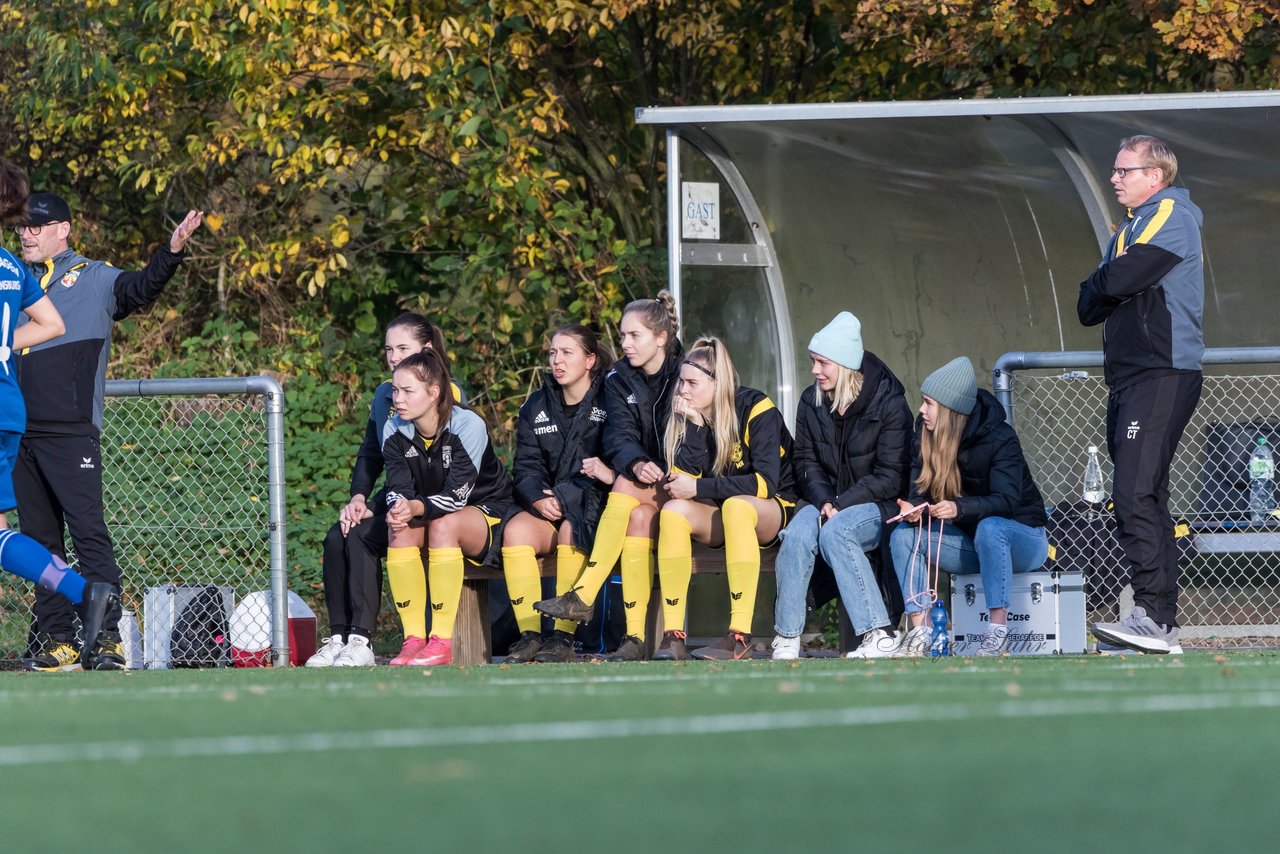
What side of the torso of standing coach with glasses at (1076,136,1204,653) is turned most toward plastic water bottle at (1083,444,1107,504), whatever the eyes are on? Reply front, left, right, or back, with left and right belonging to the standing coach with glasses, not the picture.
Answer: right

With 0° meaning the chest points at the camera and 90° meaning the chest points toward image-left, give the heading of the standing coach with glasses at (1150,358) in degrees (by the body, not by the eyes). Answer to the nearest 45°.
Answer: approximately 90°

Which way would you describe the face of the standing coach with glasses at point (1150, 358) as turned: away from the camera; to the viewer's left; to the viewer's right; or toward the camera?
to the viewer's left

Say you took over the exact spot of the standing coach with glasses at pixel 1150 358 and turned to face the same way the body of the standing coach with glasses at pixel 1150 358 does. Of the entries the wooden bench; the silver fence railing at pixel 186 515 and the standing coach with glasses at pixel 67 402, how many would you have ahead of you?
3

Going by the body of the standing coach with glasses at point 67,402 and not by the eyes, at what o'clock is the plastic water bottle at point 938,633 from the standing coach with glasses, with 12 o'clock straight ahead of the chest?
The plastic water bottle is roughly at 8 o'clock from the standing coach with glasses.

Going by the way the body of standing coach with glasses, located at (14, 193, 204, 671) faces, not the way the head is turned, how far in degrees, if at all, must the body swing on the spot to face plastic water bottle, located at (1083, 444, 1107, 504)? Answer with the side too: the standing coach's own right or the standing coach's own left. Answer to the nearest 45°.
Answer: approximately 135° to the standing coach's own left

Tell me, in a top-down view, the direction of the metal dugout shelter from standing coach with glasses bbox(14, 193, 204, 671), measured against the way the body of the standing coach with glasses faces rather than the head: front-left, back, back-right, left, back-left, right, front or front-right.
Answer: back-left

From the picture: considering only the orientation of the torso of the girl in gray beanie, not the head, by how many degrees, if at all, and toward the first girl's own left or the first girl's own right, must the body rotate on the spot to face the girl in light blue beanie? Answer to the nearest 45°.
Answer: approximately 45° to the first girl's own right

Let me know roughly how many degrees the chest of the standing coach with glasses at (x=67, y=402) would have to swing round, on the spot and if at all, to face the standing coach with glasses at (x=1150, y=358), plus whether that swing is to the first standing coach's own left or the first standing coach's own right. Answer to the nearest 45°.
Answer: approximately 90° to the first standing coach's own left

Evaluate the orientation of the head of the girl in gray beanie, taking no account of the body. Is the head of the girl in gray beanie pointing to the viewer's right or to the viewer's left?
to the viewer's left

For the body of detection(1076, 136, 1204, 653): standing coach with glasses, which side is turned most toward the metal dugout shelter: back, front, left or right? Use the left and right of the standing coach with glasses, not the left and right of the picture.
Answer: right
